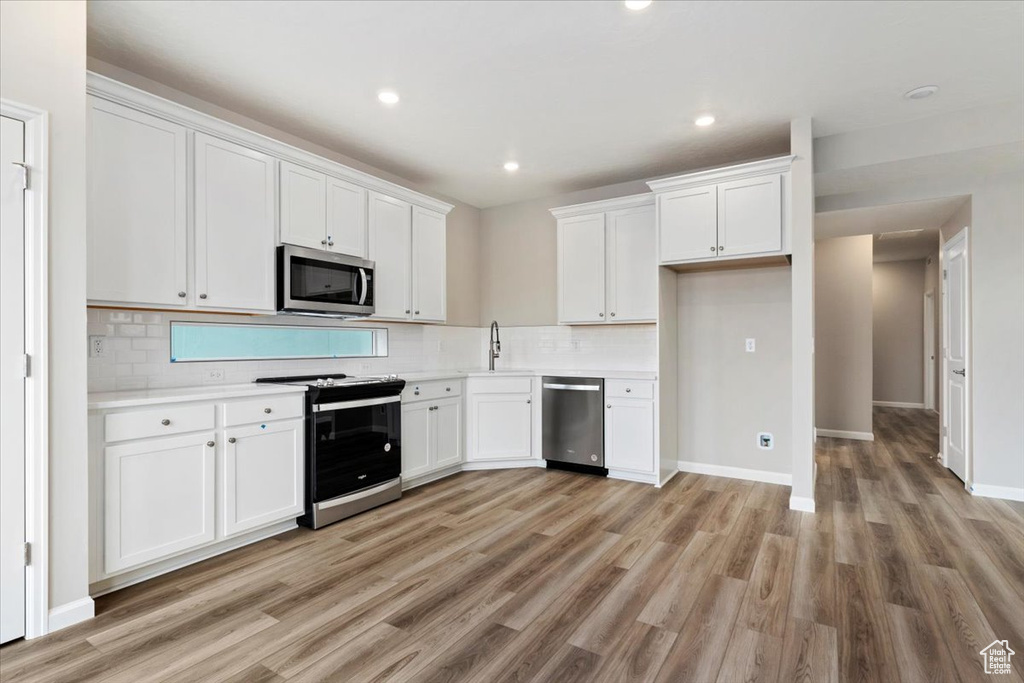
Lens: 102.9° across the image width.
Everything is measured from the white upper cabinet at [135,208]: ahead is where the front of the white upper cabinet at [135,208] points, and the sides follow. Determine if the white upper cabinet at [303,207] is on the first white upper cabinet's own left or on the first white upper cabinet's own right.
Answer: on the first white upper cabinet's own left

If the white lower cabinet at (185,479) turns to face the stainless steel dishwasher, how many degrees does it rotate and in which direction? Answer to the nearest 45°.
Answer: approximately 45° to its left

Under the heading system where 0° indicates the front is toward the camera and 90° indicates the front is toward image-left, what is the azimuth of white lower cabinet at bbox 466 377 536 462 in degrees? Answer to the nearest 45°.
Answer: approximately 0°

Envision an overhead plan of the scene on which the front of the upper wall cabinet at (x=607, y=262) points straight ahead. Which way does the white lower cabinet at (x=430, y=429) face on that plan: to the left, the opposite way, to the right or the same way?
to the left

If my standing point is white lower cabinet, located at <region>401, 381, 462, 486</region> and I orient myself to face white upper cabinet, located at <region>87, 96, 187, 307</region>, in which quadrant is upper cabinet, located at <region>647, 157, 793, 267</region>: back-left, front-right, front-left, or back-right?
back-left
